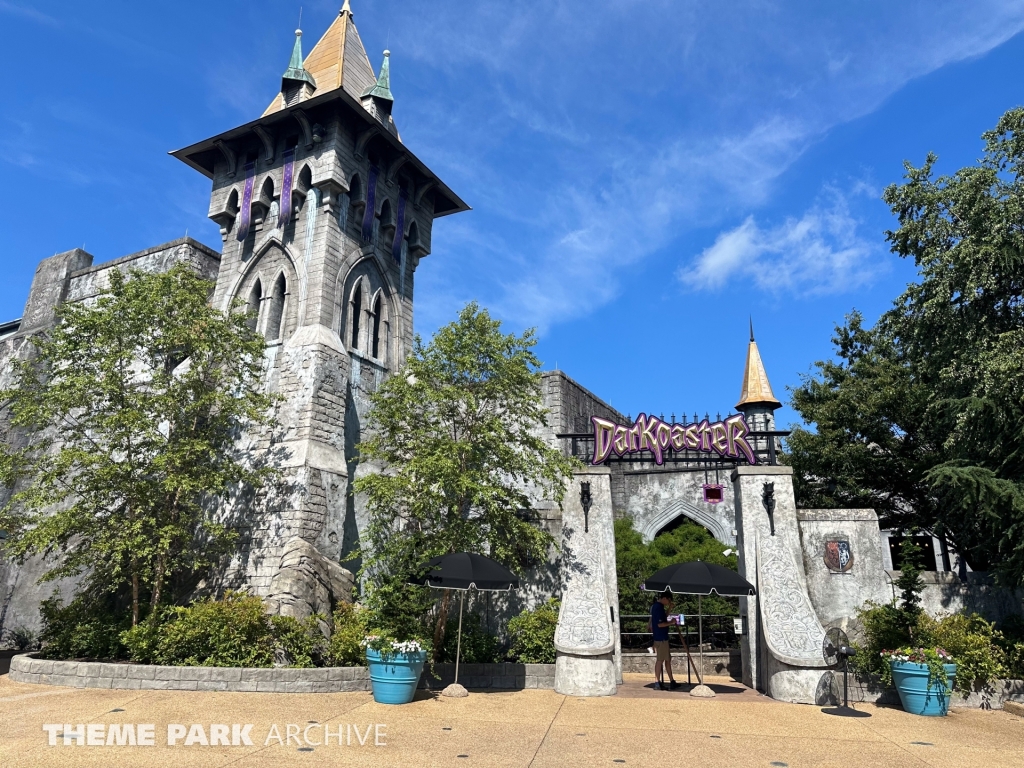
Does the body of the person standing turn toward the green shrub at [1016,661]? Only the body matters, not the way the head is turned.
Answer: yes

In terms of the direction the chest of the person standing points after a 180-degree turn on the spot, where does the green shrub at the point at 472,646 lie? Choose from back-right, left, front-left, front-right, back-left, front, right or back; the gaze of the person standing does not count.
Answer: front

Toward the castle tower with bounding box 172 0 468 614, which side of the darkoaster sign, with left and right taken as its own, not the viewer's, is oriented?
right

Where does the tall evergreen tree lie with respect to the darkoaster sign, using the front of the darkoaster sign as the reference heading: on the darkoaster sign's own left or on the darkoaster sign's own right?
on the darkoaster sign's own left

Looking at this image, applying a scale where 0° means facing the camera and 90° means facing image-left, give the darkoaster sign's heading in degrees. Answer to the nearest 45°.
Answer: approximately 0°

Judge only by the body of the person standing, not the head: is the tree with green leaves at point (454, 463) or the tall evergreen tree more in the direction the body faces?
the tall evergreen tree

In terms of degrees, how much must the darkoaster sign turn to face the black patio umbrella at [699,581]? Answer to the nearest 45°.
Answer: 0° — it already faces it

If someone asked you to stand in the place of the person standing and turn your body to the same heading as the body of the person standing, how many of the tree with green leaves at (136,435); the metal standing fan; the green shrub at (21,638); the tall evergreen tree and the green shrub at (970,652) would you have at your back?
2

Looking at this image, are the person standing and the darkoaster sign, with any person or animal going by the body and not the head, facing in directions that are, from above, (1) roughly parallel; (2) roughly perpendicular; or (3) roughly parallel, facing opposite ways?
roughly perpendicular

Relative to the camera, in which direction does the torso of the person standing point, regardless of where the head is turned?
to the viewer's right

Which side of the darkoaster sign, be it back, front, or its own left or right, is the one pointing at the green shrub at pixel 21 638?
right
